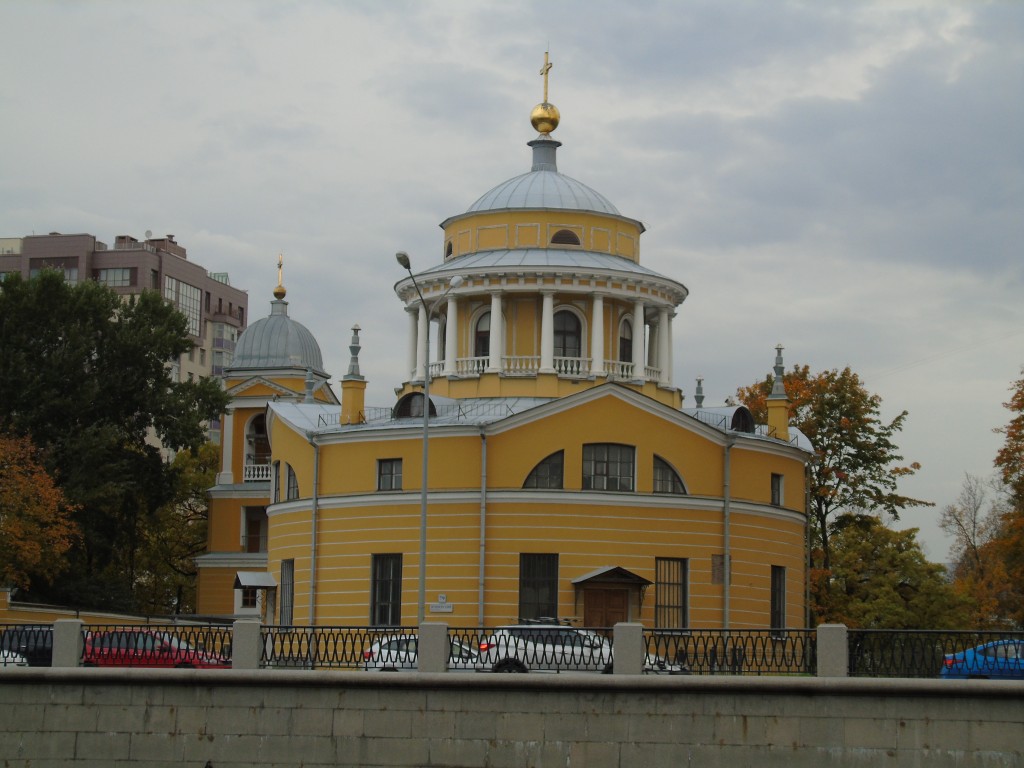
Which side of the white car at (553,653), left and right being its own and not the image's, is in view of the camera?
right

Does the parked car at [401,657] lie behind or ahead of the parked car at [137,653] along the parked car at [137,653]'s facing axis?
ahead

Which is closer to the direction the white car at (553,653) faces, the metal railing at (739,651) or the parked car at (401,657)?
the metal railing

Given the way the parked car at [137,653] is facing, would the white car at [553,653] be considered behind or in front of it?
in front

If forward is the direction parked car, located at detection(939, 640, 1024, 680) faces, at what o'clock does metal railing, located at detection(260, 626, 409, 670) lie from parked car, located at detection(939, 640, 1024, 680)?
The metal railing is roughly at 6 o'clock from the parked car.

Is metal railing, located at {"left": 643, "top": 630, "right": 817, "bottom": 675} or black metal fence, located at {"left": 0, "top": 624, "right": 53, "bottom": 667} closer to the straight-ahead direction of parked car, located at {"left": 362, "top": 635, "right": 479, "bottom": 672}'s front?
the metal railing

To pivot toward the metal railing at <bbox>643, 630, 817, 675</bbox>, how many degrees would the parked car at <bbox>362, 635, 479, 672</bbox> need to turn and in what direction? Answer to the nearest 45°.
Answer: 0° — it already faces it

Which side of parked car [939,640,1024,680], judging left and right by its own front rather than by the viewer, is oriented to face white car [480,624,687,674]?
back

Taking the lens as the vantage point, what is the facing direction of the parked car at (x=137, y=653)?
facing to the right of the viewer

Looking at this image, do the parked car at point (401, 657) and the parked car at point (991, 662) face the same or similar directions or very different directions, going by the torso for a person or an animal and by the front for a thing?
same or similar directions

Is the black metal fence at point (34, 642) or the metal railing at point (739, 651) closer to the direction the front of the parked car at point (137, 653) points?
the metal railing

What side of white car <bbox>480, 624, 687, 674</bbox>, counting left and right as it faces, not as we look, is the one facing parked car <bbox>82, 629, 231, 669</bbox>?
back
